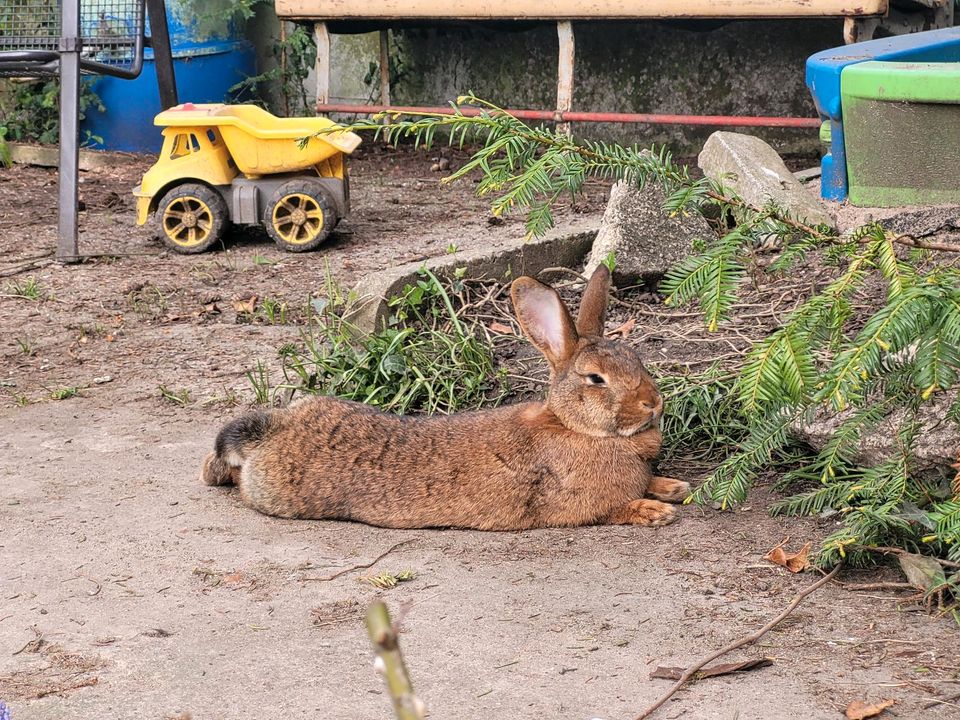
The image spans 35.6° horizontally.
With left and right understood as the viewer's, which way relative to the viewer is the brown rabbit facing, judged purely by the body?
facing to the right of the viewer

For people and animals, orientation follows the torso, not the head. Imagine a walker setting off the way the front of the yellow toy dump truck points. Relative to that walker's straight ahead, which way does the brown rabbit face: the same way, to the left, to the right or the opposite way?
the opposite way

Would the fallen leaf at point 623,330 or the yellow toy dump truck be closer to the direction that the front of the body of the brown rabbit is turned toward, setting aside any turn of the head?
the fallen leaf

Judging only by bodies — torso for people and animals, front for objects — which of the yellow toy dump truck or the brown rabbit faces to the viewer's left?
the yellow toy dump truck

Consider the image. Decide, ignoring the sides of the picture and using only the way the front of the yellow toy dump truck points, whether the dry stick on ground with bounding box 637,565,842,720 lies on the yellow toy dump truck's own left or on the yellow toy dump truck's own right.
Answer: on the yellow toy dump truck's own left

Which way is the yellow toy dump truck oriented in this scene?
to the viewer's left

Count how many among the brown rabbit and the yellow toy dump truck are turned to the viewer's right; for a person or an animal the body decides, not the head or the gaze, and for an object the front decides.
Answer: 1

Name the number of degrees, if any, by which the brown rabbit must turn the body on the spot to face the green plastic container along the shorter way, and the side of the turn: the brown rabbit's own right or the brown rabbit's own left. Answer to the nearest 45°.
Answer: approximately 45° to the brown rabbit's own left

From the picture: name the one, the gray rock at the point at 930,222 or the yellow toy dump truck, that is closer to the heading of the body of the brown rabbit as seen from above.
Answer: the gray rock

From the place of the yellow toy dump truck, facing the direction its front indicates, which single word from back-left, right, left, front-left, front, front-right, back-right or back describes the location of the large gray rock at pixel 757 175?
back-left

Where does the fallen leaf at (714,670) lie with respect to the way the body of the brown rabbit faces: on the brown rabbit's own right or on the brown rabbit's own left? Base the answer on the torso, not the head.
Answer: on the brown rabbit's own right
